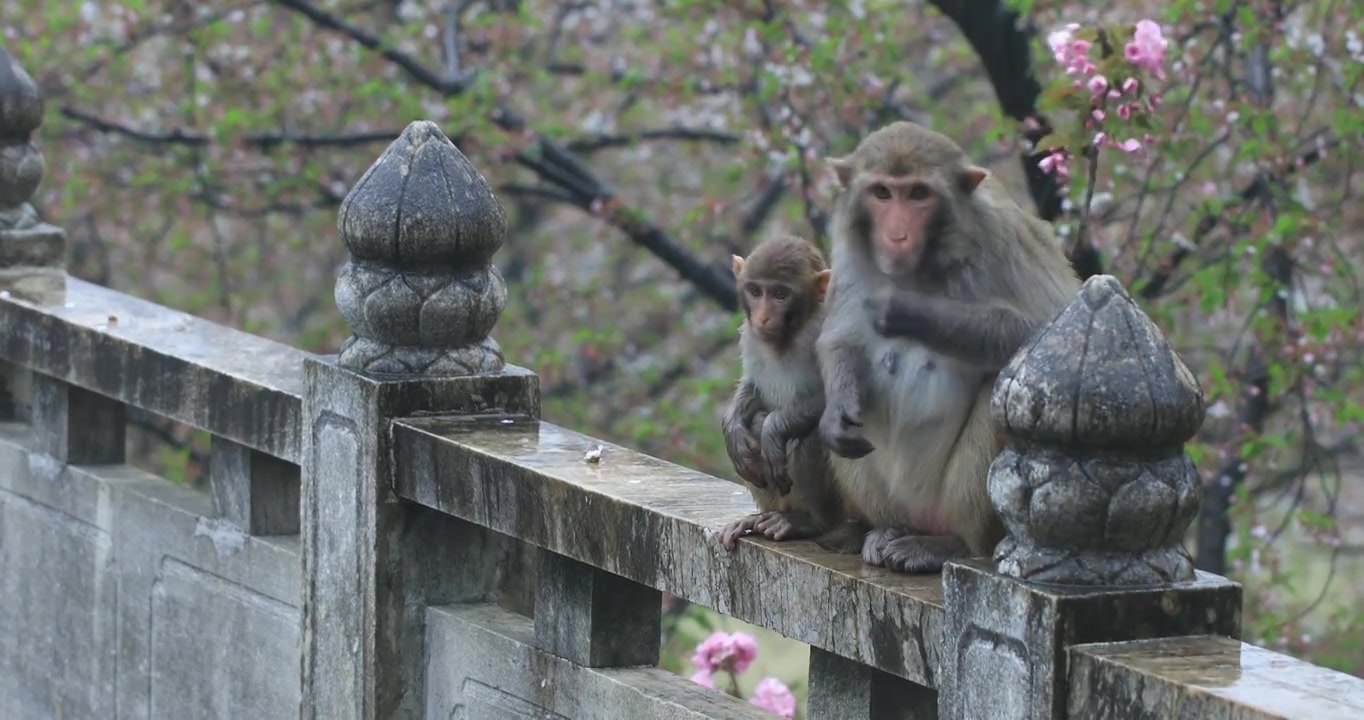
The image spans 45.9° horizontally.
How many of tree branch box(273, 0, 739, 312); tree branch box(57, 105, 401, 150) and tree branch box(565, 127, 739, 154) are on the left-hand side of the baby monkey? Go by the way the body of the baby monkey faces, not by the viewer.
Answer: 0

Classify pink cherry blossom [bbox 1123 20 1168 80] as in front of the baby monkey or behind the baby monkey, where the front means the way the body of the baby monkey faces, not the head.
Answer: behind

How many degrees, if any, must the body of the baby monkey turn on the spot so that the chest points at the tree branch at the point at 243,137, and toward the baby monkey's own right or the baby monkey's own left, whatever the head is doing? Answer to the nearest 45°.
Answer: approximately 90° to the baby monkey's own right

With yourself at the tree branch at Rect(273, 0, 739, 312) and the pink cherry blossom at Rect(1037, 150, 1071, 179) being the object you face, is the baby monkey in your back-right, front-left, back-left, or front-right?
front-right

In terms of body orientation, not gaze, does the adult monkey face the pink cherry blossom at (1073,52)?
no

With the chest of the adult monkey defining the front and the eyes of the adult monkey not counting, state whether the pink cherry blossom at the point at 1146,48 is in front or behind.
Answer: behind

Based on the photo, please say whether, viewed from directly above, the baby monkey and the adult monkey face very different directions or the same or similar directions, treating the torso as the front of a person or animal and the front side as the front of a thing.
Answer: same or similar directions

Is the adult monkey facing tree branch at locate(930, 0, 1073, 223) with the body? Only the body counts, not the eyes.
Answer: no

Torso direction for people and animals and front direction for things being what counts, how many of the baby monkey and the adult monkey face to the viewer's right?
0

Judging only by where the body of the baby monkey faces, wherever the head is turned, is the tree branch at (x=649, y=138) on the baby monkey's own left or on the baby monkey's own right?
on the baby monkey's own right
